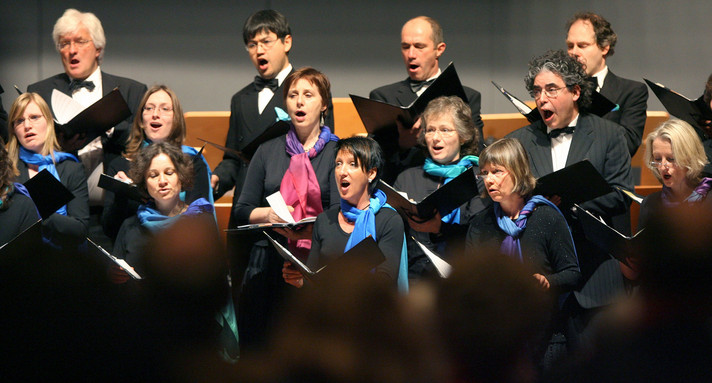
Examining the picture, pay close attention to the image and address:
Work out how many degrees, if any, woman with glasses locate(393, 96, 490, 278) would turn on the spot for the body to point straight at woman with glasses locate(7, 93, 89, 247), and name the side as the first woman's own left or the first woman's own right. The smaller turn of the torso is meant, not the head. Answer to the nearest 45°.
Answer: approximately 45° to the first woman's own right

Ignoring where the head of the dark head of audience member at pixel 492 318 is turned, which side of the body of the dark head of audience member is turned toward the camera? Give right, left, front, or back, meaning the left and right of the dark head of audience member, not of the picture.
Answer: back

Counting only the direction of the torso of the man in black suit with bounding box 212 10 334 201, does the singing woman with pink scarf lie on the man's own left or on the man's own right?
on the man's own left

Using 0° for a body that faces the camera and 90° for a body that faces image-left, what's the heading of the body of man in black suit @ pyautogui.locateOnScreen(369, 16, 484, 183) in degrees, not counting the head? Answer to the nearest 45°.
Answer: approximately 45°

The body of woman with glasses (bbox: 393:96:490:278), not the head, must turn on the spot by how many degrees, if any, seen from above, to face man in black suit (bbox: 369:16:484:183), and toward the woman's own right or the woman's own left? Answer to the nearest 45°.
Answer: approximately 135° to the woman's own right

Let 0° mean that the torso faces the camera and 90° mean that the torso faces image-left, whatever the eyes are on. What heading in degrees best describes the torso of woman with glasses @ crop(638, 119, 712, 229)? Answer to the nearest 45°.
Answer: approximately 45°

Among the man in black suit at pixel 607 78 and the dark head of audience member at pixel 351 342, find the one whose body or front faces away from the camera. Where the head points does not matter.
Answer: the dark head of audience member

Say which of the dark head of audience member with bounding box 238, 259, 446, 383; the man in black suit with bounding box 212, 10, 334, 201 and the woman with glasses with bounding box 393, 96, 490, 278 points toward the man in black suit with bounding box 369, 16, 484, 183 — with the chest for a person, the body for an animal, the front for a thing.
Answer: the dark head of audience member

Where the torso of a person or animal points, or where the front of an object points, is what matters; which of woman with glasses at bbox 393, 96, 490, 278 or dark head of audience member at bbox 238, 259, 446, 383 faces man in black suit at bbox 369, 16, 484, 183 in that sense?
the dark head of audience member

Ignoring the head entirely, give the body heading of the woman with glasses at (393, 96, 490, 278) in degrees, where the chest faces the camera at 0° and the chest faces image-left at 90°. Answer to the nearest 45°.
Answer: approximately 45°

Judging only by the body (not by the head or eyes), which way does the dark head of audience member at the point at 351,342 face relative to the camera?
away from the camera

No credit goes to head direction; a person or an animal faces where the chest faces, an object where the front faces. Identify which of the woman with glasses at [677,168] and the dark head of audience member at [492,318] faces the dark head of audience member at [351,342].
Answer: the woman with glasses
